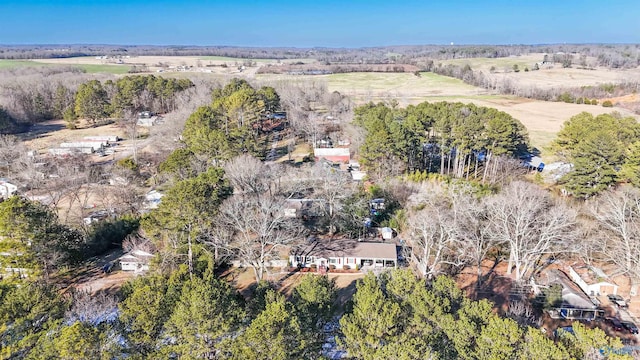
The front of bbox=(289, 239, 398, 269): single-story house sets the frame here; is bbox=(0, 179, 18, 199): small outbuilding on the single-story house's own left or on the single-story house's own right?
on the single-story house's own right

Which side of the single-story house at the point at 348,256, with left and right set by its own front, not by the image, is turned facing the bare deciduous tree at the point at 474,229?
left

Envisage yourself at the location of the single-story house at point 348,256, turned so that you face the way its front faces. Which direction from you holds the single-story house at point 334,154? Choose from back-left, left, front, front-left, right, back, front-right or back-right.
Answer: back

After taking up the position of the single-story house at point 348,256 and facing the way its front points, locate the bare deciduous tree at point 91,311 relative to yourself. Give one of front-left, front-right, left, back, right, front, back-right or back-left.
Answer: front-right

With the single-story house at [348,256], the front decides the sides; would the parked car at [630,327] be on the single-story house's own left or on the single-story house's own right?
on the single-story house's own left

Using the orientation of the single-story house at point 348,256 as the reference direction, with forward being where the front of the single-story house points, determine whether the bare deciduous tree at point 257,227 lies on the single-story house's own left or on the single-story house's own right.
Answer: on the single-story house's own right

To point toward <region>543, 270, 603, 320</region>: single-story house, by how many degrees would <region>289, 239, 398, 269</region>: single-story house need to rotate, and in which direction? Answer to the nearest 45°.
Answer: approximately 45° to its left

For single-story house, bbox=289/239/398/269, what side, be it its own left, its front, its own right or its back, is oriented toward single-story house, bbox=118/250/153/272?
right

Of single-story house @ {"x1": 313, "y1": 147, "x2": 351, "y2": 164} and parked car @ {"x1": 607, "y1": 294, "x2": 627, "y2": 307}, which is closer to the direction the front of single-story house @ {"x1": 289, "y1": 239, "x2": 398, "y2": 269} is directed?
the parked car

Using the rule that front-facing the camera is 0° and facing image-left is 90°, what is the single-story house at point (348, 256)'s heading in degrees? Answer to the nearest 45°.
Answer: approximately 0°

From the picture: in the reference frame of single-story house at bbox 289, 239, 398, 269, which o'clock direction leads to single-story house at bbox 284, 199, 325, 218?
single-story house at bbox 284, 199, 325, 218 is roughly at 5 o'clock from single-story house at bbox 289, 239, 398, 269.

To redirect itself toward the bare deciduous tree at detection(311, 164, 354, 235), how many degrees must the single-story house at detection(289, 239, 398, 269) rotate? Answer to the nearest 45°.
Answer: approximately 180°

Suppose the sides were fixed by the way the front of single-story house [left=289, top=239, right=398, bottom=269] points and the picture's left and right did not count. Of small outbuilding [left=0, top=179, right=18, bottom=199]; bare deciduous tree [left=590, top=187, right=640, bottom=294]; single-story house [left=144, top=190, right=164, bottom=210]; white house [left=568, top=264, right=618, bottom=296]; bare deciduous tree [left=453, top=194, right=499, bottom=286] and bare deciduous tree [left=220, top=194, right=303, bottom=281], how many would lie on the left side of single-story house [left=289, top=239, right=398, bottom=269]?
3

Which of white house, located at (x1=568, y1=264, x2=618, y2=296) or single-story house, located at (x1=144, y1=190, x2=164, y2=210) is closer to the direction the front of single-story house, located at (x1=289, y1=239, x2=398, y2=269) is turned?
the white house

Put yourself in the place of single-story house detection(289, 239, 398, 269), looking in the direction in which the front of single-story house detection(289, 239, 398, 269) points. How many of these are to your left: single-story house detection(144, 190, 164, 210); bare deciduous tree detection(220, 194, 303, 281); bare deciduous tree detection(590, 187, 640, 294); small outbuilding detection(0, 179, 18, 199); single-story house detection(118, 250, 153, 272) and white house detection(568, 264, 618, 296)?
2
